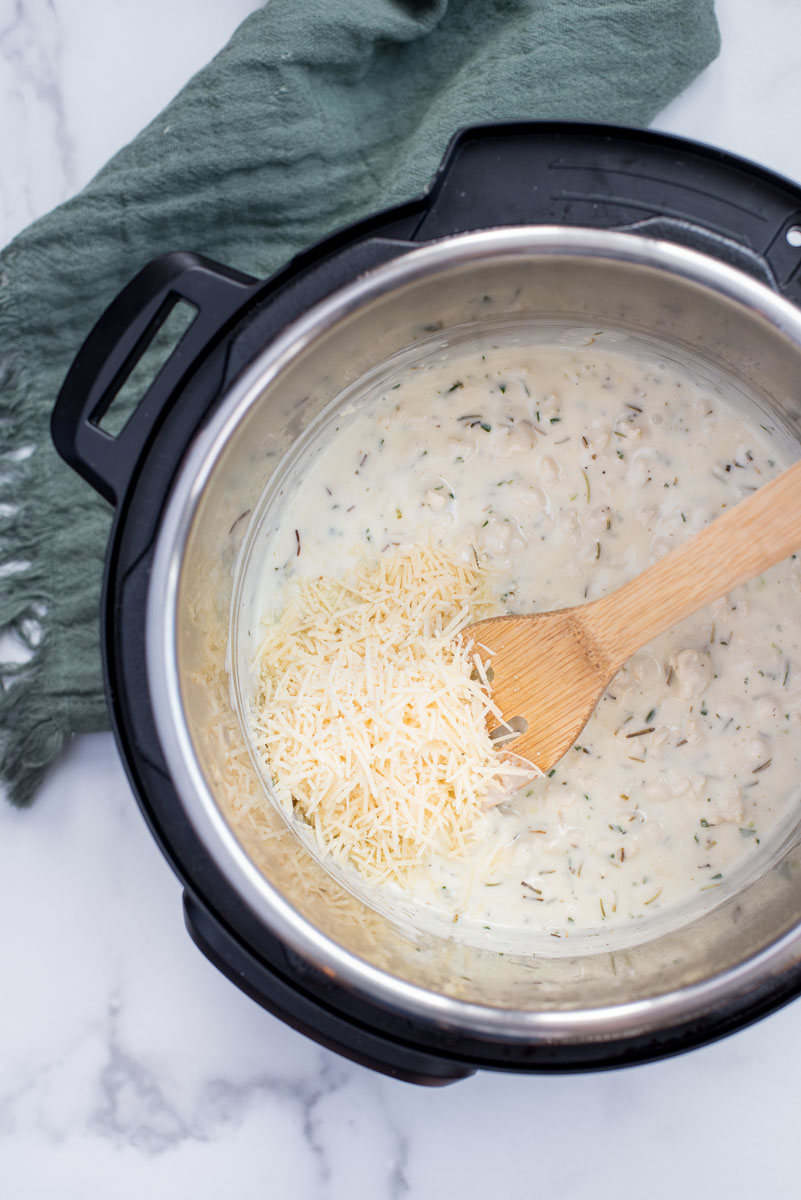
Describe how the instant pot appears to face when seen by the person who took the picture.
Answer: facing the viewer and to the left of the viewer
